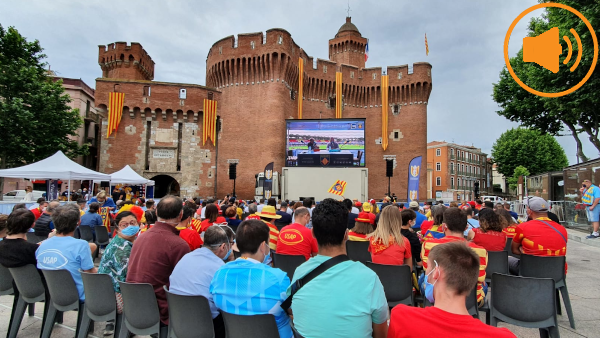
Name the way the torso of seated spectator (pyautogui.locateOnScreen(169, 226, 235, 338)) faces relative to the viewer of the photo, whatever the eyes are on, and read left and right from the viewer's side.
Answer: facing away from the viewer and to the right of the viewer

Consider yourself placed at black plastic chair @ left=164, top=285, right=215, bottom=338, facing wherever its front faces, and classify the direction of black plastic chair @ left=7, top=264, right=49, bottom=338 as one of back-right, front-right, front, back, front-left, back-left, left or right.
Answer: left

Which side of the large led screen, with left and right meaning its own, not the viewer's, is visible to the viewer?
front

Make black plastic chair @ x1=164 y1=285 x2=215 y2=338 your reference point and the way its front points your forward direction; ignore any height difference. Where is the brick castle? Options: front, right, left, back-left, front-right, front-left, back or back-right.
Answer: front-left

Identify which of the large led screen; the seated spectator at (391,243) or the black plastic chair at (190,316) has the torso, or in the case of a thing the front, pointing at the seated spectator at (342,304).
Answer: the large led screen

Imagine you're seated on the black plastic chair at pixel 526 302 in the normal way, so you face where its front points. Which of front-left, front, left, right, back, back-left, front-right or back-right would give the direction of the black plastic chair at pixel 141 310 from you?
back-left

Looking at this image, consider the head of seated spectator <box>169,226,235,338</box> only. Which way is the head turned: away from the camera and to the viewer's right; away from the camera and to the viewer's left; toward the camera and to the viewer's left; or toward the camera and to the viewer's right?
away from the camera and to the viewer's right

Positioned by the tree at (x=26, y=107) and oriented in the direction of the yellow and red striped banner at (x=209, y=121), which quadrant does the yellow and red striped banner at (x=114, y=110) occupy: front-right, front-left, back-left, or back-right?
front-left

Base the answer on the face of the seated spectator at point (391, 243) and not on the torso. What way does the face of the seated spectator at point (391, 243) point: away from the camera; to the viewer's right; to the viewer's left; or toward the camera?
away from the camera

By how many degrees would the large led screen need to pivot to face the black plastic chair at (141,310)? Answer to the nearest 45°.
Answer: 0° — it already faces it

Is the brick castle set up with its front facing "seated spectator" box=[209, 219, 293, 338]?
yes

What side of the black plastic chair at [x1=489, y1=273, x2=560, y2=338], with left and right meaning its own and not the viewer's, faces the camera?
back

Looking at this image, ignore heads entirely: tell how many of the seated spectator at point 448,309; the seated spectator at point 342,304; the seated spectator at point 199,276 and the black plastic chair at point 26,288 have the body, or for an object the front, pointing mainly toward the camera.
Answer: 0

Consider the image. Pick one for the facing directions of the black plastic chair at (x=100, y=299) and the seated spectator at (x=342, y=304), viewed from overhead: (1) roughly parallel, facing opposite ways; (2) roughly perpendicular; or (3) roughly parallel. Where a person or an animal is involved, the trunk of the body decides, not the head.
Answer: roughly parallel

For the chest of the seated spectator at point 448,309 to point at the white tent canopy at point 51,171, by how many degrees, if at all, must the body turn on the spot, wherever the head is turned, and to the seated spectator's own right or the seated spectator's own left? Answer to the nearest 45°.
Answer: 0° — they already face it

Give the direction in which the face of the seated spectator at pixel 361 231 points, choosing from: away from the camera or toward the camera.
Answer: away from the camera

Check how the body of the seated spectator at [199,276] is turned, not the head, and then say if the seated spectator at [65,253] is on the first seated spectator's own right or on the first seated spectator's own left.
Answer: on the first seated spectator's own left

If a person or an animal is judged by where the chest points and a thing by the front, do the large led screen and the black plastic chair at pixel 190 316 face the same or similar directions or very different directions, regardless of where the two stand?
very different directions

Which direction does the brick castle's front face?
toward the camera
